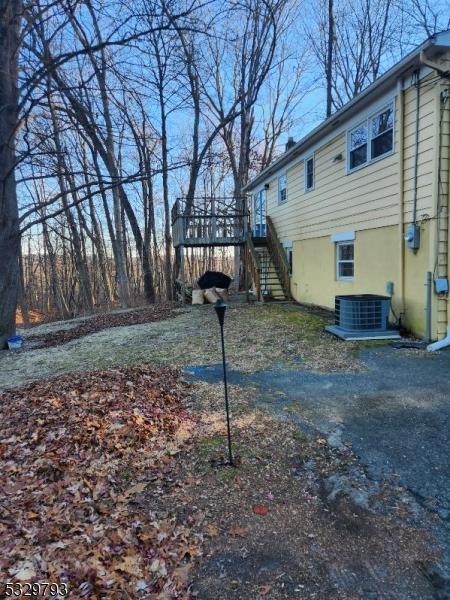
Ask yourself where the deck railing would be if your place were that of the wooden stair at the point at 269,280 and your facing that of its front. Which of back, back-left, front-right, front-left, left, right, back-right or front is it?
right

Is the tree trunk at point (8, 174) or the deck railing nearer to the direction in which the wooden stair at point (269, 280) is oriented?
the tree trunk

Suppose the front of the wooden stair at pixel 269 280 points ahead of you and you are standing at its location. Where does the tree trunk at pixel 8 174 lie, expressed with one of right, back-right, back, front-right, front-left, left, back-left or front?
front-right

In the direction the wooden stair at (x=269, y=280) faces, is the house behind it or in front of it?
in front

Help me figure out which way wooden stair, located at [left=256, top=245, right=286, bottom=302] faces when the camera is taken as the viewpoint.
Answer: facing the viewer

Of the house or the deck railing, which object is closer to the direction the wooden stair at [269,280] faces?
the house

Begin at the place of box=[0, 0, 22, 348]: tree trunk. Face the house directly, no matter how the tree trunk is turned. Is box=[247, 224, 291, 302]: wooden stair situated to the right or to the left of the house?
left

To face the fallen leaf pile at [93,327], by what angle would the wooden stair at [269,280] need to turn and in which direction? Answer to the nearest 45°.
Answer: approximately 45° to its right
